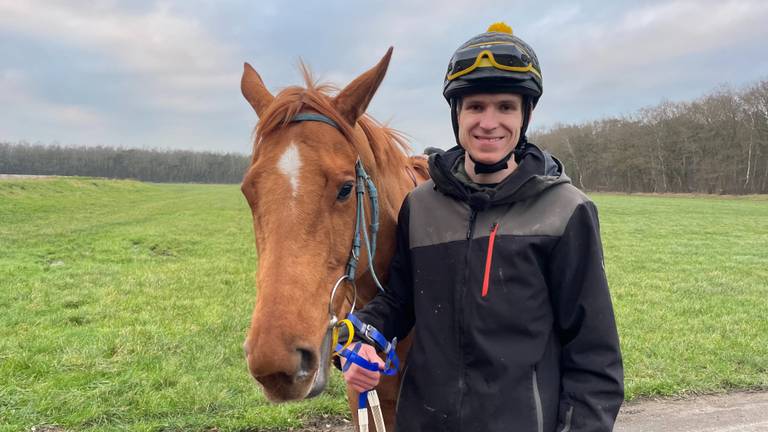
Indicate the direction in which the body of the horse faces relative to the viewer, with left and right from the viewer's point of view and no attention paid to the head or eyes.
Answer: facing the viewer and to the left of the viewer

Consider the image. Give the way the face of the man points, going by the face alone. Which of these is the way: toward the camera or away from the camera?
toward the camera

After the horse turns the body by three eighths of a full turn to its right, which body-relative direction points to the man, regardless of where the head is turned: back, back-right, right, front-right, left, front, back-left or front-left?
right
